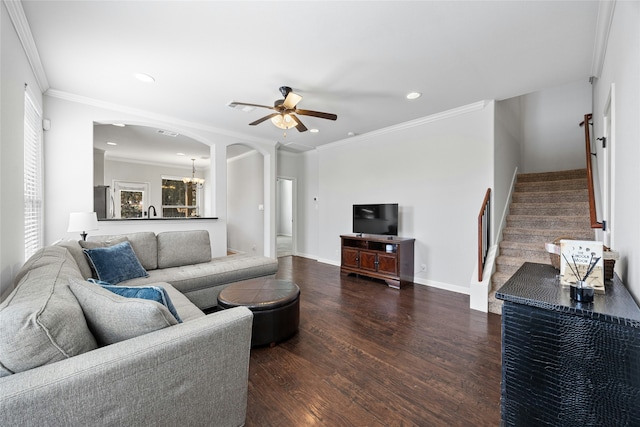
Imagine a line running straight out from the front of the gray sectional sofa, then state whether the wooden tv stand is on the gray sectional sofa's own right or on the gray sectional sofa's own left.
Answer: on the gray sectional sofa's own left

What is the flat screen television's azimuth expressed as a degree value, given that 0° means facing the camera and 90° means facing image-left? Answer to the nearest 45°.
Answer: approximately 45°

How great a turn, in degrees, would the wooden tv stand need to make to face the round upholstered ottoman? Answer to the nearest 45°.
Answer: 0° — it already faces it

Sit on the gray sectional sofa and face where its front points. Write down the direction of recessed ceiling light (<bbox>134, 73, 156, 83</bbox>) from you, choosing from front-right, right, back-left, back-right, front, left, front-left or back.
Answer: back-left

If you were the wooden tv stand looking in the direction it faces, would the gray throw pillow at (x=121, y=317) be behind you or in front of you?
in front
